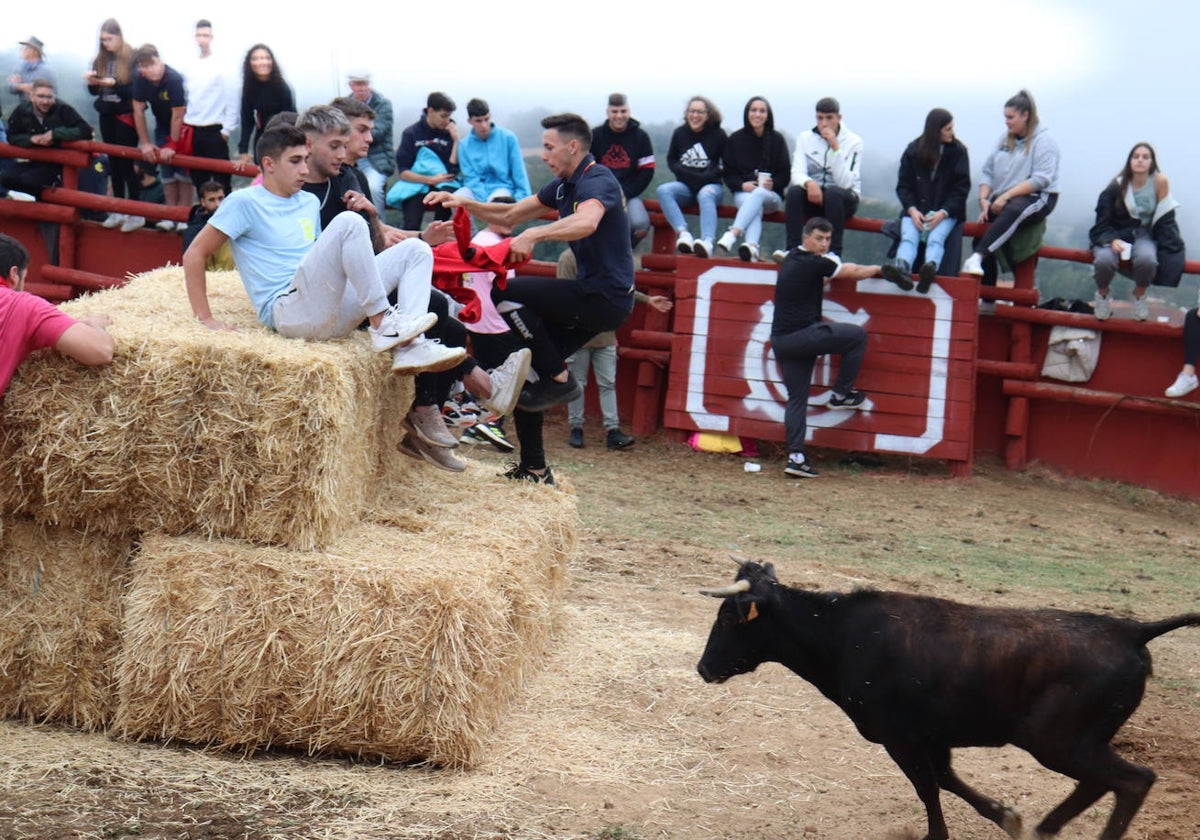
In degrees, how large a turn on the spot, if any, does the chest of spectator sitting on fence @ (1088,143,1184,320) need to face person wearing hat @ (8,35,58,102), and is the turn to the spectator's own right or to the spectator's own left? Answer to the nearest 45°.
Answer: approximately 90° to the spectator's own right

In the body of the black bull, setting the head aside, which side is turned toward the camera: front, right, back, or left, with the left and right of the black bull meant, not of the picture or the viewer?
left

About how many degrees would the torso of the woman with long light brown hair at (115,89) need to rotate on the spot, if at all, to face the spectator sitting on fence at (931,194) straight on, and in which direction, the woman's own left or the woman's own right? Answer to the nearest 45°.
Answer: approximately 90° to the woman's own left

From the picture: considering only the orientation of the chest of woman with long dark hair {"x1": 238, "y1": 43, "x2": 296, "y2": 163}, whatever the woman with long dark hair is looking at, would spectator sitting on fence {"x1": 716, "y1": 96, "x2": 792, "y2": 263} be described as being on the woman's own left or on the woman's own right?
on the woman's own left

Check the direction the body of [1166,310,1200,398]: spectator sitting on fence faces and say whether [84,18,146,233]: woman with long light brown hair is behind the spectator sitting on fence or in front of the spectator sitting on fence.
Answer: in front

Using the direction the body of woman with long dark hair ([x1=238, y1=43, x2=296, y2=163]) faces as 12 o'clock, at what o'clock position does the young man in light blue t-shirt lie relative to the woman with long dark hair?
The young man in light blue t-shirt is roughly at 12 o'clock from the woman with long dark hair.

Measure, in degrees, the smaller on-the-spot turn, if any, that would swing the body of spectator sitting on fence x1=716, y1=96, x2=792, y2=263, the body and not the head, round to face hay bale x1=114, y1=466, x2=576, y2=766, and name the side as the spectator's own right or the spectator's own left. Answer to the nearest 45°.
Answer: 0° — they already face it

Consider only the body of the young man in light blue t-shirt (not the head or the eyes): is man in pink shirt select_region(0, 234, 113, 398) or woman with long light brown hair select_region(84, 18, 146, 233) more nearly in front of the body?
the man in pink shirt

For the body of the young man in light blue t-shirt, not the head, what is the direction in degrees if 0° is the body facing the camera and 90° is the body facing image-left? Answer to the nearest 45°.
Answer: approximately 315°

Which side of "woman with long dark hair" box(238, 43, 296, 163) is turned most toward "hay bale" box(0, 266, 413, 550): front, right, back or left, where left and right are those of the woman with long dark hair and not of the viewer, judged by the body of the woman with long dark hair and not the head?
front

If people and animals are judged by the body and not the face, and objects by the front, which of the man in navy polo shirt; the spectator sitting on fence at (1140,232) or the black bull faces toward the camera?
the spectator sitting on fence

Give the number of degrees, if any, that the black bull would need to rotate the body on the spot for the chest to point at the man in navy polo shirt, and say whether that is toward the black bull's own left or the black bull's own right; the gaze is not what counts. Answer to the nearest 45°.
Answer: approximately 45° to the black bull's own right

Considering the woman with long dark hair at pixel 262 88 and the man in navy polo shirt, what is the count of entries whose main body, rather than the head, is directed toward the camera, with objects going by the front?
1
